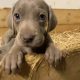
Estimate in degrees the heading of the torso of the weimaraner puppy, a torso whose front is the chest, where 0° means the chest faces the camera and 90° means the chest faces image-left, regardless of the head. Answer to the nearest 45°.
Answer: approximately 0°
